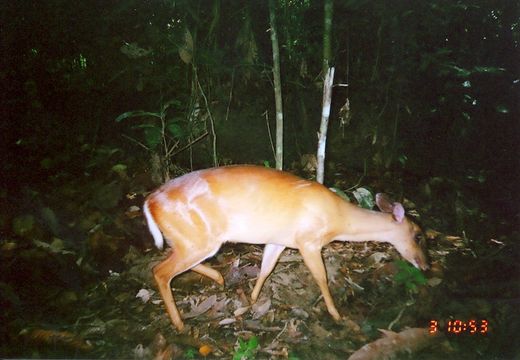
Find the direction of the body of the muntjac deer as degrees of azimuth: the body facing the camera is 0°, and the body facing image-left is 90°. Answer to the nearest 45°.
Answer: approximately 270°

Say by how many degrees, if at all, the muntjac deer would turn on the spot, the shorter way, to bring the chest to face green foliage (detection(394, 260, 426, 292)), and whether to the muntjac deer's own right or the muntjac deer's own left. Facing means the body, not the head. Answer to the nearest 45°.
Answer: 0° — it already faces it

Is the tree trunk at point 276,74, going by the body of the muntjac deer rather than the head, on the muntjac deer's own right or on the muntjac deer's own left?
on the muntjac deer's own left

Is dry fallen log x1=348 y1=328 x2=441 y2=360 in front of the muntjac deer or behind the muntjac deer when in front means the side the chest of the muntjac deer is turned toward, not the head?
in front
